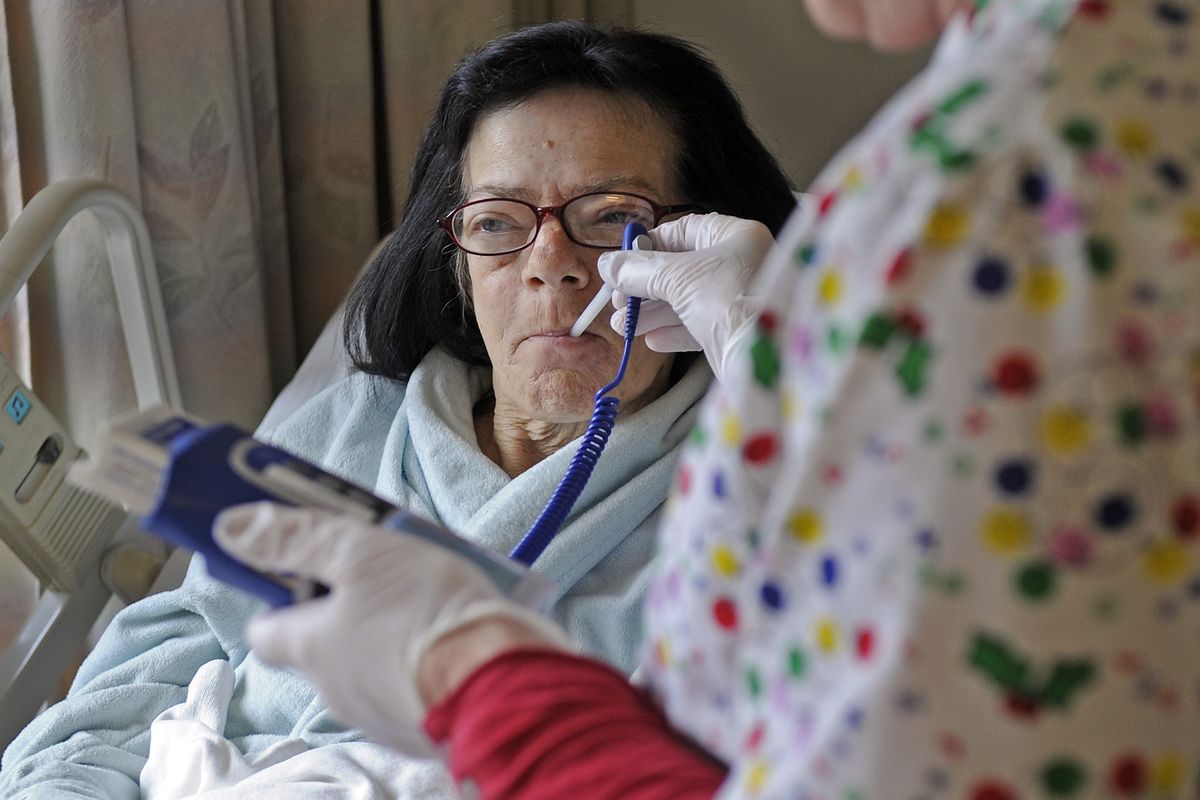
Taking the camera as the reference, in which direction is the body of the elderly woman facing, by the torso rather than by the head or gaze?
toward the camera
